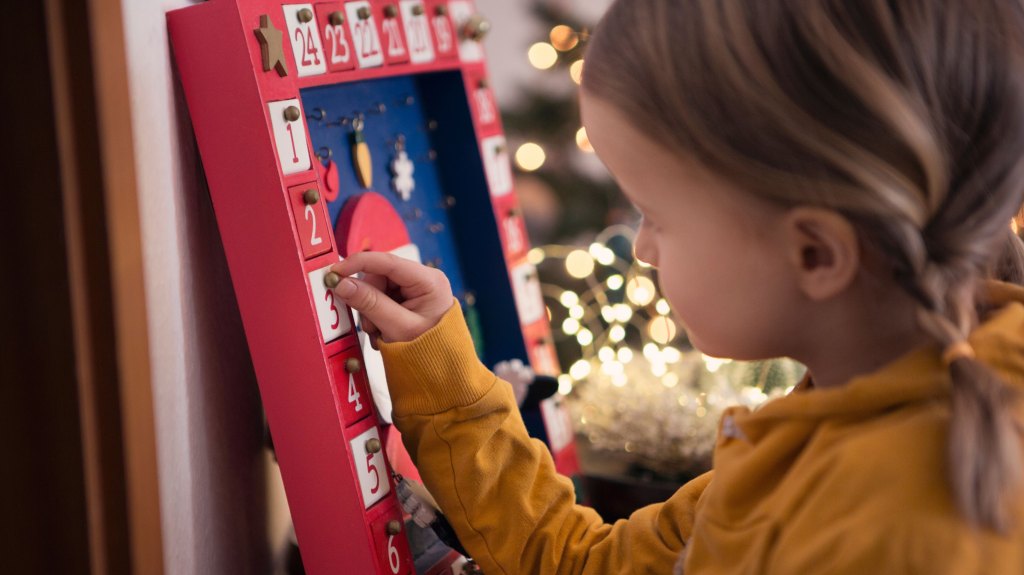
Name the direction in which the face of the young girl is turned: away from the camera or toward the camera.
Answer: away from the camera

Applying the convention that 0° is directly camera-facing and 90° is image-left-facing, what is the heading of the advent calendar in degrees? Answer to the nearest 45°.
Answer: approximately 315°
